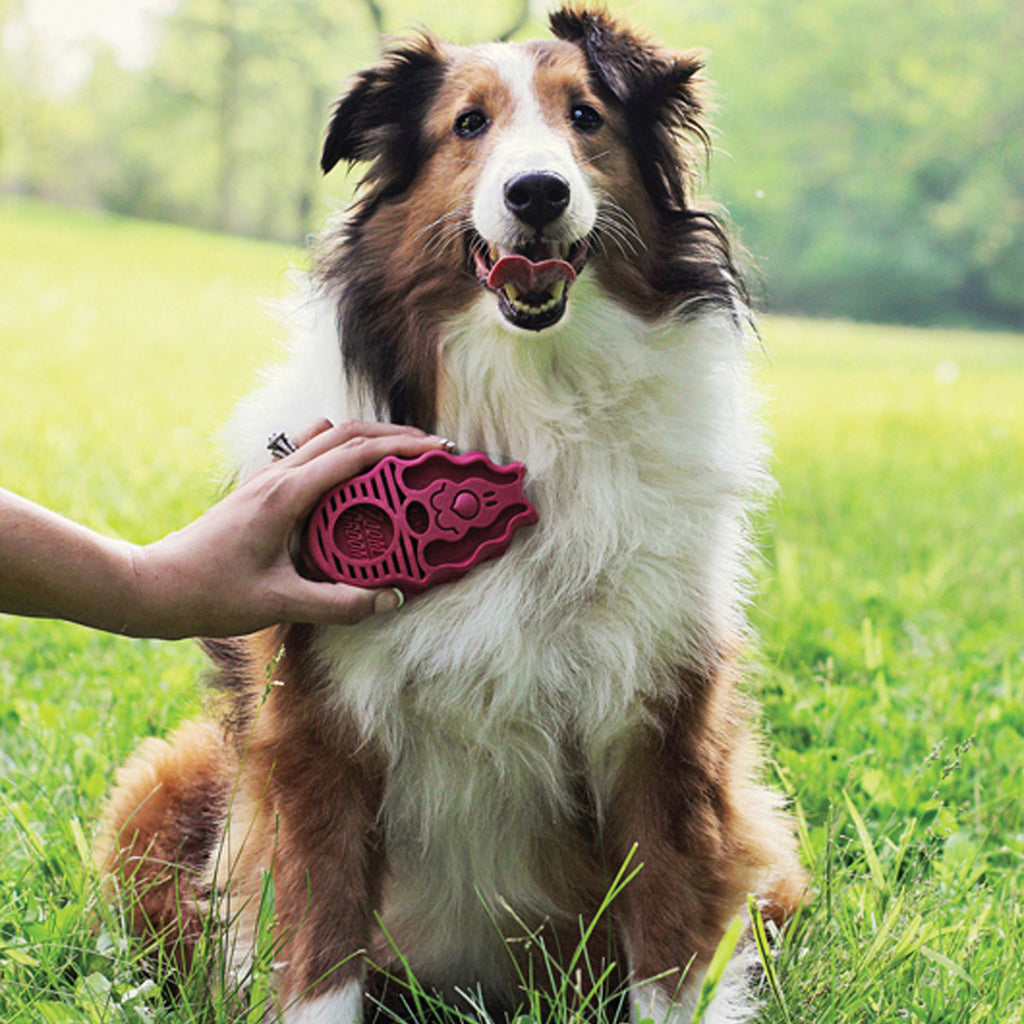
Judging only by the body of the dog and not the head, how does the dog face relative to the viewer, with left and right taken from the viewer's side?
facing the viewer
